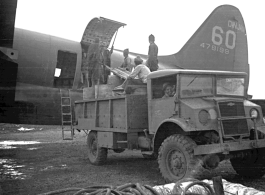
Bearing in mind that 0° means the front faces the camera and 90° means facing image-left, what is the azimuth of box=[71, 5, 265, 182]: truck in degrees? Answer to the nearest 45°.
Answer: approximately 315°

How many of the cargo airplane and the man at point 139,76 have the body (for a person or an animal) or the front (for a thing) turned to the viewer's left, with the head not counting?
2

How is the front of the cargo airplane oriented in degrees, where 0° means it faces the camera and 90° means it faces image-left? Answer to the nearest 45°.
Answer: approximately 90°

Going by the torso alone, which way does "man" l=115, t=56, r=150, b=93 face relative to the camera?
to the viewer's left

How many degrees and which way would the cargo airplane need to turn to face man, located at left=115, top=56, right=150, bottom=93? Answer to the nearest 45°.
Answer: approximately 135° to its left

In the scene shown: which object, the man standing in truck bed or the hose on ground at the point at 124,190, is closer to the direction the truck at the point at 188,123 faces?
the hose on ground

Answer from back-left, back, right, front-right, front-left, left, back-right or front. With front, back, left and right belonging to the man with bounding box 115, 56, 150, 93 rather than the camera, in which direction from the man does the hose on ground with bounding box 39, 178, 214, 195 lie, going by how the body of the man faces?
left

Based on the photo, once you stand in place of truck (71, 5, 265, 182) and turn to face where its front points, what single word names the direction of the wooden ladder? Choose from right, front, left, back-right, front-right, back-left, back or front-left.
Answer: back

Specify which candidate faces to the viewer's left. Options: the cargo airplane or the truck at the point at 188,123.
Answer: the cargo airplane
